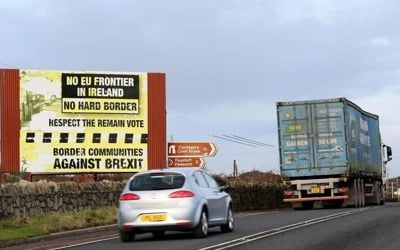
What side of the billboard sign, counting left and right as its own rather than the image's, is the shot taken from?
front

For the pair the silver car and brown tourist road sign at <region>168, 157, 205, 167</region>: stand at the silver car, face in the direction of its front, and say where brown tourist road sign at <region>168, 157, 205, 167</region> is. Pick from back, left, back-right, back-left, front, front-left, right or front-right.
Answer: front-left

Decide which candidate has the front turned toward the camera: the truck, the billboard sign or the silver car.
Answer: the billboard sign

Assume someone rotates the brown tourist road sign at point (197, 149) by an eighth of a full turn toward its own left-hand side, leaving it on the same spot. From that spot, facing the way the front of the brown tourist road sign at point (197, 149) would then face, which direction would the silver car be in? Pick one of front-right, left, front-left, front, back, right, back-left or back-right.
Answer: front-right

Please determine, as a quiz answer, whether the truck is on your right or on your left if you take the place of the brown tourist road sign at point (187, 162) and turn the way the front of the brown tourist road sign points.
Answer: on your left

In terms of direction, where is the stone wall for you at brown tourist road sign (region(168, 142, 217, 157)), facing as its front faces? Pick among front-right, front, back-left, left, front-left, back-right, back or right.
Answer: front-right

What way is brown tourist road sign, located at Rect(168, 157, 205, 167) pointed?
toward the camera

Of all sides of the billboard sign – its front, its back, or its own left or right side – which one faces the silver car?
front

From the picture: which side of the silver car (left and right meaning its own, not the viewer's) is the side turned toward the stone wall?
left

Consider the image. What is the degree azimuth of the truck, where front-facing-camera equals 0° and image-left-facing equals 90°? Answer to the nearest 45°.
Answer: approximately 225°

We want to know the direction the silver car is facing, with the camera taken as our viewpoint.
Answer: facing away from the viewer and to the right of the viewer

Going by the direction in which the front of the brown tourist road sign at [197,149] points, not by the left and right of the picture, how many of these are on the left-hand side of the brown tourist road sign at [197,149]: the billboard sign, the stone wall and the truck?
1

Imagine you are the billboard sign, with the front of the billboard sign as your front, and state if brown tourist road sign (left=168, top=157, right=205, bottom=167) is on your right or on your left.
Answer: on your left
